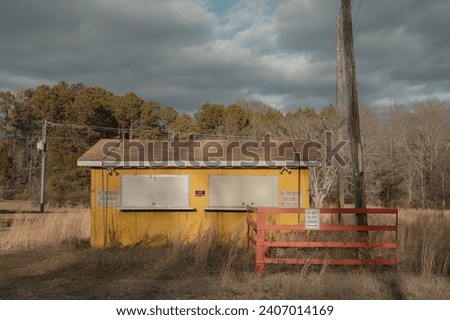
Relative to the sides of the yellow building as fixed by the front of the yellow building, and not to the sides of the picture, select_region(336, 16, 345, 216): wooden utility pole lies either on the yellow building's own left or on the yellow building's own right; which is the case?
on the yellow building's own left

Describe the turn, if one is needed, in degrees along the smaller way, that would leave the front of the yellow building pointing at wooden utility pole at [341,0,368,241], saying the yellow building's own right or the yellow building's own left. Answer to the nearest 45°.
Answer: approximately 45° to the yellow building's own left

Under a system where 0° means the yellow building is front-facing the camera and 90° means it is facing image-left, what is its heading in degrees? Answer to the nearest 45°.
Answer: approximately 0°

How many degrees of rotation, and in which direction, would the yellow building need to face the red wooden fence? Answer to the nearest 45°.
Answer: approximately 45° to its left

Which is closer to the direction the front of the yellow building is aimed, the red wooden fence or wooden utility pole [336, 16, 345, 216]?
the red wooden fence
